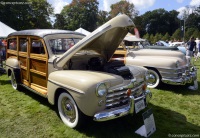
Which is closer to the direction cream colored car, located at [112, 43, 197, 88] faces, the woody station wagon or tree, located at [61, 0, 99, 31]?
the woody station wagon

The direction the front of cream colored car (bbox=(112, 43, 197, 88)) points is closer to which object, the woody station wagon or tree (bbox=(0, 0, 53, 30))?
the woody station wagon

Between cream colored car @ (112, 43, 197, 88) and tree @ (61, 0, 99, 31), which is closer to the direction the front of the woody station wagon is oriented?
the cream colored car

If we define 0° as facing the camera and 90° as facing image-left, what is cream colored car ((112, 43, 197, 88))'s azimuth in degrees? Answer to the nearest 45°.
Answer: approximately 315°

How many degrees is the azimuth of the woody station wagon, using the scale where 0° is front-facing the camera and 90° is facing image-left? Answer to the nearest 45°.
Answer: approximately 315°

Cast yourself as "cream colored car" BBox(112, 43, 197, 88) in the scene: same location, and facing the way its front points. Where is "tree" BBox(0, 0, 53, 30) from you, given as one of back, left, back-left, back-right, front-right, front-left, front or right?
back

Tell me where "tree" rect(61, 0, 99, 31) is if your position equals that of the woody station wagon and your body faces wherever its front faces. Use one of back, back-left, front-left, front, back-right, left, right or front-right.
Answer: back-left

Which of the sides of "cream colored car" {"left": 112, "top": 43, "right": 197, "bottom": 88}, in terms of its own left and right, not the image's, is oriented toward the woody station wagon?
right

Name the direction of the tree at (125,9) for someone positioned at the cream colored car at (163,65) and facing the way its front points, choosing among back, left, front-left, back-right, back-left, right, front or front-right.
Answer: back-left

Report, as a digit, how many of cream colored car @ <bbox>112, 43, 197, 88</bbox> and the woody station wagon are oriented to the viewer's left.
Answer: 0

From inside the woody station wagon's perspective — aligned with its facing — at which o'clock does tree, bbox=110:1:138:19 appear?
The tree is roughly at 8 o'clock from the woody station wagon.

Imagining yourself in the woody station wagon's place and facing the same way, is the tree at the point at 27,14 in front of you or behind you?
behind

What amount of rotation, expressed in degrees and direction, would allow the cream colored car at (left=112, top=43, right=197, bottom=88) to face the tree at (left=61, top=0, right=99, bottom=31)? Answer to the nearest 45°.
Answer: approximately 180°

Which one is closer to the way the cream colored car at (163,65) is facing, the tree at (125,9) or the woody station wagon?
the woody station wagon
